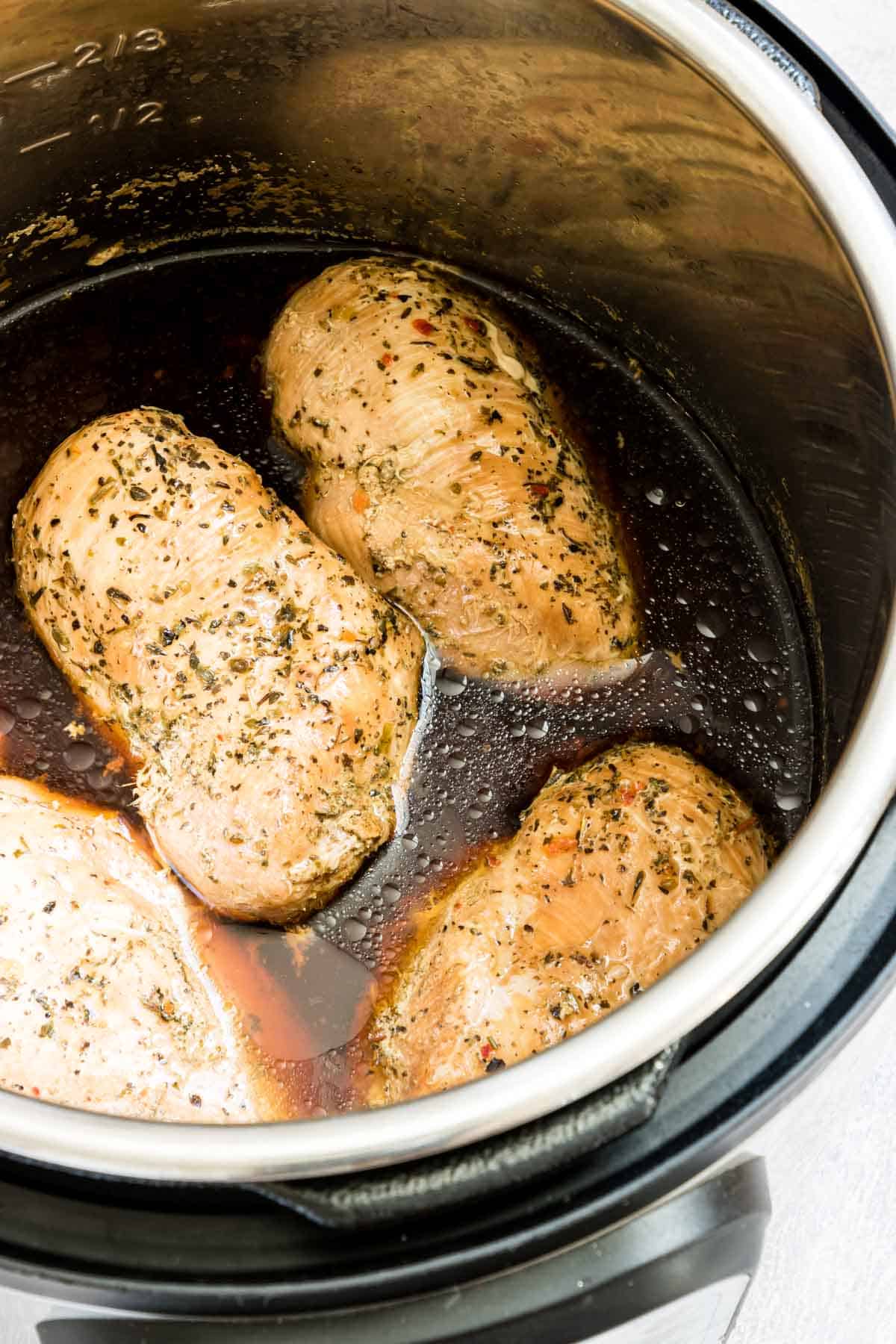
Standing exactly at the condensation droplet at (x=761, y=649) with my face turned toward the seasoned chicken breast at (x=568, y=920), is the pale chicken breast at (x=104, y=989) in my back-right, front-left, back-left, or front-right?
front-right

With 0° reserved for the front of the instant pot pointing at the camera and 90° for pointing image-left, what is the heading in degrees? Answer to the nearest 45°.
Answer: approximately 0°
